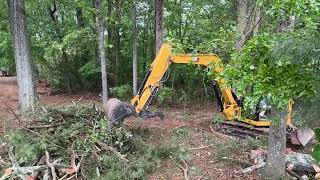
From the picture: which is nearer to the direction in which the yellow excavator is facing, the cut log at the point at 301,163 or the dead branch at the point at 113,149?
the dead branch

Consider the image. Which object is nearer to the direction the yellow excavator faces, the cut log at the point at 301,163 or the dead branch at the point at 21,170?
the dead branch

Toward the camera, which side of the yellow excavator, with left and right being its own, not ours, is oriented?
left

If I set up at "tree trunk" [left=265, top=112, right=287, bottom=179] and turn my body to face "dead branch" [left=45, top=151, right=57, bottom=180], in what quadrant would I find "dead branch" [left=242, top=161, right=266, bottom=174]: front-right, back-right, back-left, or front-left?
front-right

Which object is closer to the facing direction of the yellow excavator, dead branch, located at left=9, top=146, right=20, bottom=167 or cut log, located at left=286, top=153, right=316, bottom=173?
the dead branch

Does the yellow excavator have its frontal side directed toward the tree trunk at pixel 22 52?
yes

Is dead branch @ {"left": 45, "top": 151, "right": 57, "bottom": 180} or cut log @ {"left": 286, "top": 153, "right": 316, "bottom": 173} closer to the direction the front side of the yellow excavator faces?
the dead branch

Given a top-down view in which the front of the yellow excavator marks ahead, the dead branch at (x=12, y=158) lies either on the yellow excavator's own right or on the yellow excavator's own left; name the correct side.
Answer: on the yellow excavator's own left

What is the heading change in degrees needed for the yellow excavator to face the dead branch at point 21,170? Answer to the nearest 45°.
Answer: approximately 45° to its left

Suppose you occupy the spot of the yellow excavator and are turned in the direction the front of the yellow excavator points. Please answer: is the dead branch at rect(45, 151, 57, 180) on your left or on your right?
on your left
